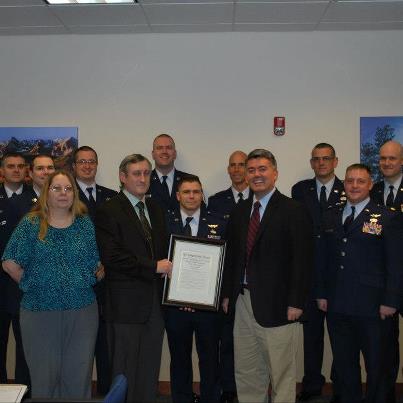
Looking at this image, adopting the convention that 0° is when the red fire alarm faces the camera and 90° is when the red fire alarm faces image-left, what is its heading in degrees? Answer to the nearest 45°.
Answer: approximately 0°

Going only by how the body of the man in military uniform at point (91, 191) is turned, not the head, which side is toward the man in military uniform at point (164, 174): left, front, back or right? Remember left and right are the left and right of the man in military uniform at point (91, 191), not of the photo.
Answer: left
